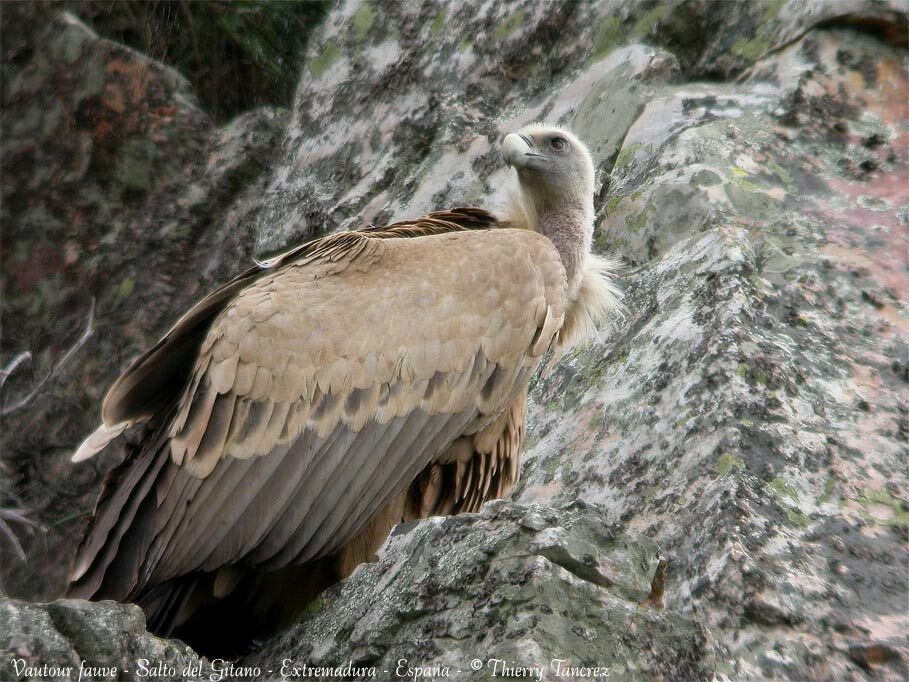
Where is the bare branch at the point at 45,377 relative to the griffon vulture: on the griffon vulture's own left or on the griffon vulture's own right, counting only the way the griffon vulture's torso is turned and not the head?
on the griffon vulture's own left

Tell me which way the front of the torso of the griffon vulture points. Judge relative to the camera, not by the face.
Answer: to the viewer's right
